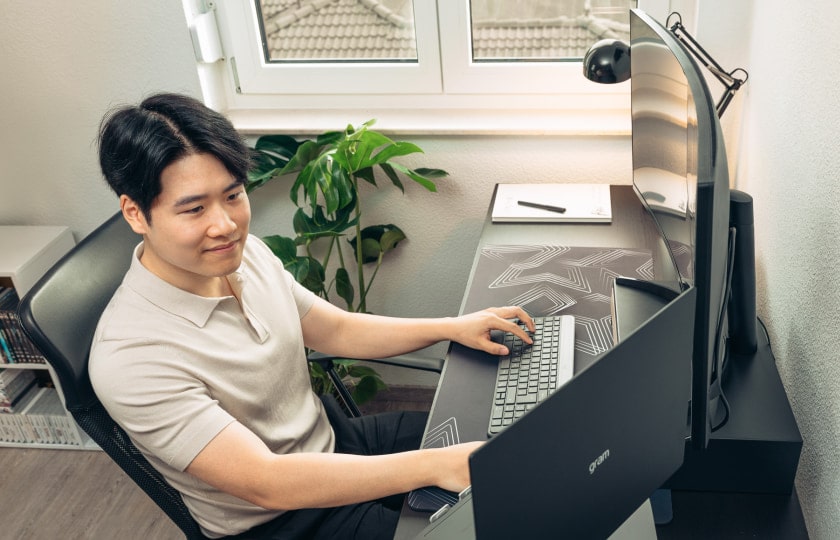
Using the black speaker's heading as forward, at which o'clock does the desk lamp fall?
The desk lamp is roughly at 2 o'clock from the black speaker.

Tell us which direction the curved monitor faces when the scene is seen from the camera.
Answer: facing to the left of the viewer

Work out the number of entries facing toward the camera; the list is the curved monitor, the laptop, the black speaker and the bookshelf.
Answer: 1

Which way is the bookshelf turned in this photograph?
toward the camera

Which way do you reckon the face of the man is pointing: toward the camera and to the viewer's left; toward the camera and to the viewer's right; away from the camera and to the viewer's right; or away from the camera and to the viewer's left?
toward the camera and to the viewer's right

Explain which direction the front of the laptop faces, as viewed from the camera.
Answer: facing away from the viewer and to the left of the viewer

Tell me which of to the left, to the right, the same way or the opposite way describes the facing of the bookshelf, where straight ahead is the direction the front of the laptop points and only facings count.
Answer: the opposite way

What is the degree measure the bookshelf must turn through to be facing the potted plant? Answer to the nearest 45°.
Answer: approximately 45° to its left

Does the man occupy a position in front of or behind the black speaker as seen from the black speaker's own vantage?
in front

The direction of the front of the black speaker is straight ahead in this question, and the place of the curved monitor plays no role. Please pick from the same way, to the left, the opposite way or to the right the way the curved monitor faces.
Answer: the same way

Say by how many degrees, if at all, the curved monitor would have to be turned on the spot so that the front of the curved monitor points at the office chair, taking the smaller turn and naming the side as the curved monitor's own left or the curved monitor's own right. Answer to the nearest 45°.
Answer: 0° — it already faces it

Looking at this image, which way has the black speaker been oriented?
to the viewer's left
